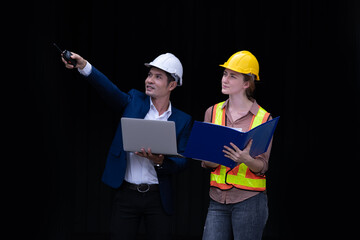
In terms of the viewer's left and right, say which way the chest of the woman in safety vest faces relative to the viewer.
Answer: facing the viewer and to the left of the viewer

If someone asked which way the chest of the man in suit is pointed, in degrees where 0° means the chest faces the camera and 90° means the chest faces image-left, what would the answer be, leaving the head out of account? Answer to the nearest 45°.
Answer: approximately 0°

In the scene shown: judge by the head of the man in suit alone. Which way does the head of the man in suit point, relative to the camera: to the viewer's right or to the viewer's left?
to the viewer's left

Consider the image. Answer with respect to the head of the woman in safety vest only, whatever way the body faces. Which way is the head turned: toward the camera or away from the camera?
toward the camera

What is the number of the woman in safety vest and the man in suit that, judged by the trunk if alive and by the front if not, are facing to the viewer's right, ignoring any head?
0

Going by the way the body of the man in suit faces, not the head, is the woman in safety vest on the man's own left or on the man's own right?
on the man's own left

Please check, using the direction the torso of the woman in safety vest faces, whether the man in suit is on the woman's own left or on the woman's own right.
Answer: on the woman's own right
